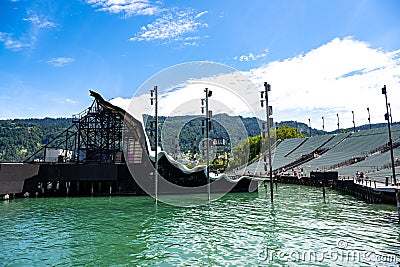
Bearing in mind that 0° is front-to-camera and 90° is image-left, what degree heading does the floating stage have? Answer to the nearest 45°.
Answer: approximately 270°
